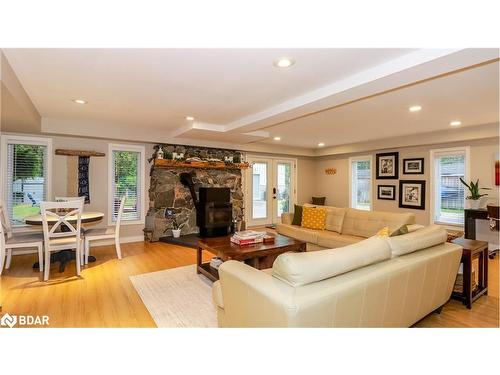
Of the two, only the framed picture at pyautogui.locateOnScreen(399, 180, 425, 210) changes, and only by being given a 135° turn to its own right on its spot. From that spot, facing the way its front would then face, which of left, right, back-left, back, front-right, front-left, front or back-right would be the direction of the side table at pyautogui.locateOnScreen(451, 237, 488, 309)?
back

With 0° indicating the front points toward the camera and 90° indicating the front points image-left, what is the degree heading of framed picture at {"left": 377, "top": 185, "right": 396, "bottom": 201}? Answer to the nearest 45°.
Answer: approximately 45°

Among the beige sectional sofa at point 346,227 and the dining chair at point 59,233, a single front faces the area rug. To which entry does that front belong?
the beige sectional sofa

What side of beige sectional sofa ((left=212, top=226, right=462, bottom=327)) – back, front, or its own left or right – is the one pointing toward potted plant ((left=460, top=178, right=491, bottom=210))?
right

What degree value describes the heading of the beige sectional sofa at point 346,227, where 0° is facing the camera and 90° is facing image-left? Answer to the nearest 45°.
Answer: approximately 45°

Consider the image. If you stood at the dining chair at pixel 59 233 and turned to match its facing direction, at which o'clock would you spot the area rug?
The area rug is roughly at 5 o'clock from the dining chair.

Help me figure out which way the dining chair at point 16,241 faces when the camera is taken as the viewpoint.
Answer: facing to the right of the viewer

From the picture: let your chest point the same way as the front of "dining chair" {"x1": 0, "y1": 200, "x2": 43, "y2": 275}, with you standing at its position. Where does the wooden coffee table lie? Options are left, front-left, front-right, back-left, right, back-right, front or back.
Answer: front-right

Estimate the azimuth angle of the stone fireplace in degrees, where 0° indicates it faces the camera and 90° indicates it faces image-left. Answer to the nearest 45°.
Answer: approximately 315°

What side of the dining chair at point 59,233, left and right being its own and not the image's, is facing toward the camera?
back

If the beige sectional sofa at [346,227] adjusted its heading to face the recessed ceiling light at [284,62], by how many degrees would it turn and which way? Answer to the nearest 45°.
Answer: approximately 45° to its left

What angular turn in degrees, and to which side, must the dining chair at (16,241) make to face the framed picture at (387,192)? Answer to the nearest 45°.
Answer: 0° — it already faces it

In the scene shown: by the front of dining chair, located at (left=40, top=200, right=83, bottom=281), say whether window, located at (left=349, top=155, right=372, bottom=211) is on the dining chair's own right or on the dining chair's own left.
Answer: on the dining chair's own right

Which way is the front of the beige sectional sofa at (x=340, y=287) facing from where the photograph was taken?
facing away from the viewer and to the left of the viewer

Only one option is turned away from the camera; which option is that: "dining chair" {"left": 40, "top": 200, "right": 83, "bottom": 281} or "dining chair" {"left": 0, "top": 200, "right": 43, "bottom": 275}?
"dining chair" {"left": 40, "top": 200, "right": 83, "bottom": 281}

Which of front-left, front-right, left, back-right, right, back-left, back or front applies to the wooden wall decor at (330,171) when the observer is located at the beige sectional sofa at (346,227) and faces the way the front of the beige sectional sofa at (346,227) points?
back-right
